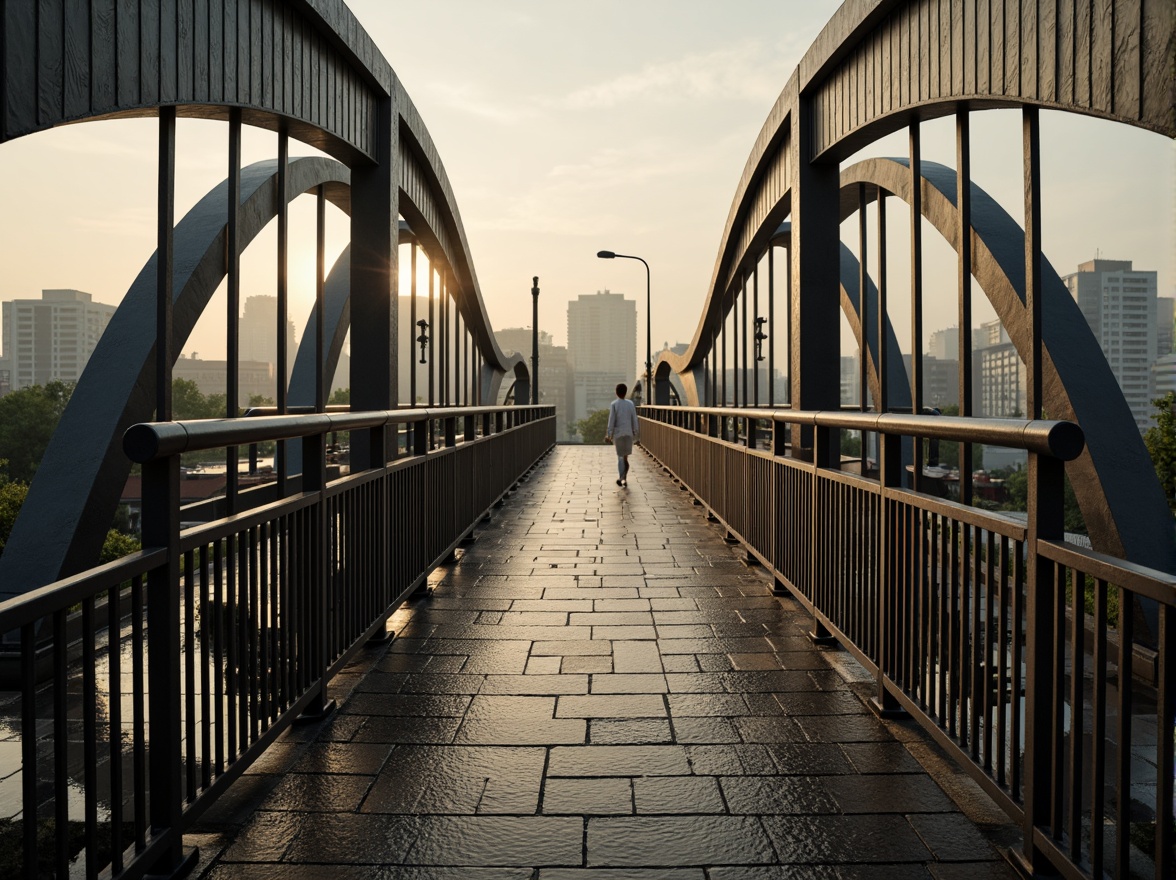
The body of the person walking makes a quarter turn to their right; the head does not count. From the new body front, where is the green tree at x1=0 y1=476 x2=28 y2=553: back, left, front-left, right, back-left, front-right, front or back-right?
back

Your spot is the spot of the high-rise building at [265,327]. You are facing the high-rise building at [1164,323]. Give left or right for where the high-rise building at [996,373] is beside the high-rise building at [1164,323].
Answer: left

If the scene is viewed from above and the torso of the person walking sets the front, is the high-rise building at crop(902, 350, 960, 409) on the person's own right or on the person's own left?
on the person's own right

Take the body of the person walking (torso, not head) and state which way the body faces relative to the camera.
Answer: away from the camera
